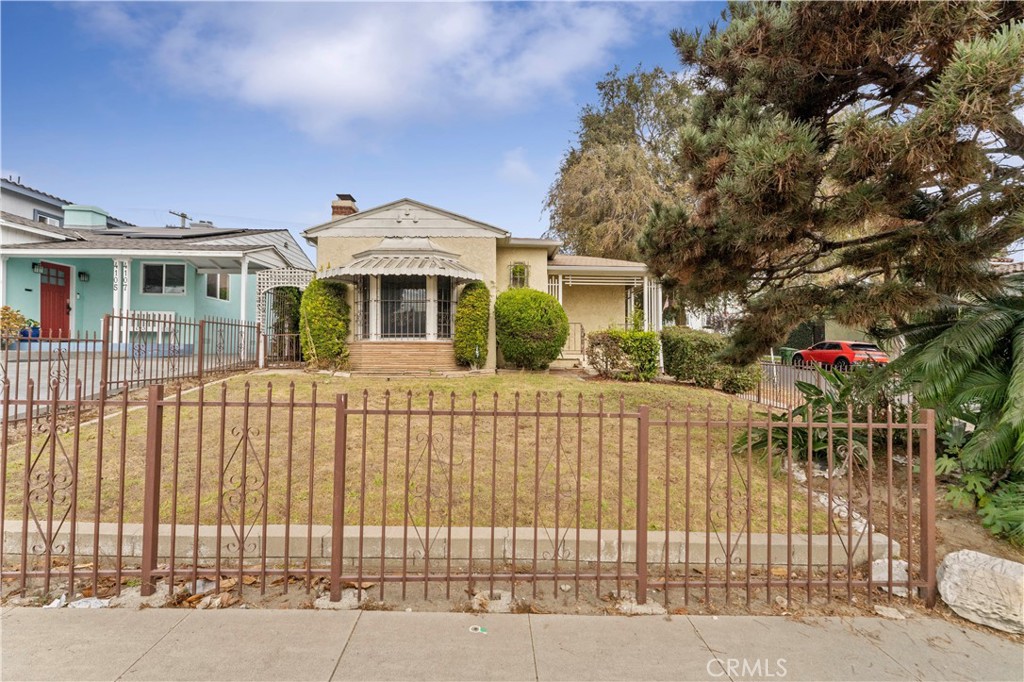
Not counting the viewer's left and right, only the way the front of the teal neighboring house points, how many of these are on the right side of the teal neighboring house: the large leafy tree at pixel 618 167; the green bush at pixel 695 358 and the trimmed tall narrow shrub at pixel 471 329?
0

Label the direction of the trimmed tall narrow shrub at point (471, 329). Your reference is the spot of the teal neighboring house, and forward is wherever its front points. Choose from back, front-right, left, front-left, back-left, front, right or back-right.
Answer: front-left

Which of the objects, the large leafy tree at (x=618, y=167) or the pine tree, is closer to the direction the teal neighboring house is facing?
the pine tree

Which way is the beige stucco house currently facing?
toward the camera

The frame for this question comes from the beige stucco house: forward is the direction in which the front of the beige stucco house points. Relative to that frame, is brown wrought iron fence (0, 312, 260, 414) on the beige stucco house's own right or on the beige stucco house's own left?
on the beige stucco house's own right

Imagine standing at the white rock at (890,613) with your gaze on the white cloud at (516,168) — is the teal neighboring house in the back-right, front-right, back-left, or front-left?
front-left

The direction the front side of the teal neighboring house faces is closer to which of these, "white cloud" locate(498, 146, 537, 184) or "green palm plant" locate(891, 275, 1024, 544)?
the green palm plant

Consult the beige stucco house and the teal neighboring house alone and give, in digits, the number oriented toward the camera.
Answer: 2

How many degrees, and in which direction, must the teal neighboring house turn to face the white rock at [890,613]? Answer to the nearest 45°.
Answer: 0° — it already faces it

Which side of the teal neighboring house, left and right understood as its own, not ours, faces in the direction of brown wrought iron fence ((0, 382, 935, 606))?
front

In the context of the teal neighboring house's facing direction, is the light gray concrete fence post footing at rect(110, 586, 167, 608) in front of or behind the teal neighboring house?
in front

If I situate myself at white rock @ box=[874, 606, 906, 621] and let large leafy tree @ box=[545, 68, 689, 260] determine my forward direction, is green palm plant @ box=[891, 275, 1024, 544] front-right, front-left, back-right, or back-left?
front-right

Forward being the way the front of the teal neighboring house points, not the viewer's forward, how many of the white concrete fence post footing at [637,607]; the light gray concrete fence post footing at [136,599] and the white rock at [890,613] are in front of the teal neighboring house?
3

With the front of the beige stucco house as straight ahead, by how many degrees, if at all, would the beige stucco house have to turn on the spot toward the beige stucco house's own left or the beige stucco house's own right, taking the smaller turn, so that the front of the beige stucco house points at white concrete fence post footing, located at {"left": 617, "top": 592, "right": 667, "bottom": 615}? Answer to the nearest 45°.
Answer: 0° — it already faces it

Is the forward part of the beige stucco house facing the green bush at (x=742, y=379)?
no

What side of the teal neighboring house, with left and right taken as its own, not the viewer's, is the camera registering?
front

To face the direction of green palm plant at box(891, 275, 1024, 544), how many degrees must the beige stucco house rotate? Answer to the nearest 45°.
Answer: approximately 45° to its left

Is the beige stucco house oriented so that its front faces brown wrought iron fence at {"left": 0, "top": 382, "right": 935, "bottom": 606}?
yes
